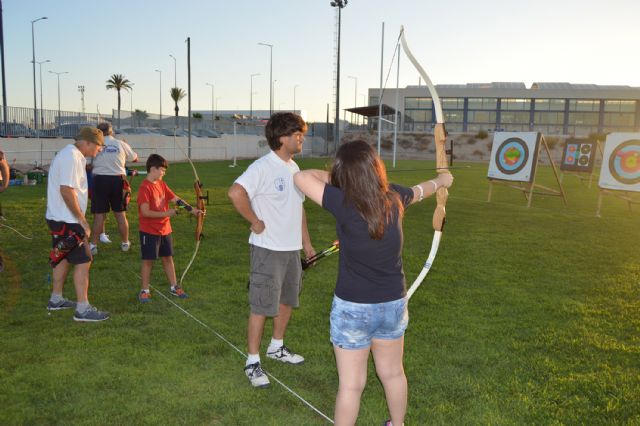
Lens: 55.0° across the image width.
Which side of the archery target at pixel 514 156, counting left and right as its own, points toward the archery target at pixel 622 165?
left

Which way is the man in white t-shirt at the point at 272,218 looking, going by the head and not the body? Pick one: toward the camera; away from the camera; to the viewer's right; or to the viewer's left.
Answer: to the viewer's right

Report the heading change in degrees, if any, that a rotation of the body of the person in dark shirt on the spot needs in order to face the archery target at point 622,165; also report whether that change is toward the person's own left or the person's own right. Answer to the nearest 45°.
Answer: approximately 45° to the person's own right

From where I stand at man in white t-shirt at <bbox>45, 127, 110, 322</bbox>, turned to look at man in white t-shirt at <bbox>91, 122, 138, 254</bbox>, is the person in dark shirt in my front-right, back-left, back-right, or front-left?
back-right

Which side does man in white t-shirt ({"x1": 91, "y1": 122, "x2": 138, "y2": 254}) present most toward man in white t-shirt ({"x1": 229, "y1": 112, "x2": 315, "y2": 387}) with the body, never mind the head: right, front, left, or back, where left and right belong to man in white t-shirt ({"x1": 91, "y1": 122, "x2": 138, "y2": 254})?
back

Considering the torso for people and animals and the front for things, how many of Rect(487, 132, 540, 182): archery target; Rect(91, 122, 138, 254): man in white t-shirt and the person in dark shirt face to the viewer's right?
0

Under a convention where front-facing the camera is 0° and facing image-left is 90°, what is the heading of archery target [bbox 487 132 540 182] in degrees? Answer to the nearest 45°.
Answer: approximately 45°

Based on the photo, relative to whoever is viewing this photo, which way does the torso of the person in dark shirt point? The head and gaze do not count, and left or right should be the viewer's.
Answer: facing away from the viewer

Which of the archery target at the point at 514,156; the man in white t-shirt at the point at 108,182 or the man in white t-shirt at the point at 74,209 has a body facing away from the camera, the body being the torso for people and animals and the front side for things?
the man in white t-shirt at the point at 108,182

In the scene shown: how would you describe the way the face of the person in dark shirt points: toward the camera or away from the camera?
away from the camera

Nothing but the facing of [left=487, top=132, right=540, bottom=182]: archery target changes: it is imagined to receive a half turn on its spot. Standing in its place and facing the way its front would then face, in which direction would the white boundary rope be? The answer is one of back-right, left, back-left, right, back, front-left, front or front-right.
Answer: back-right

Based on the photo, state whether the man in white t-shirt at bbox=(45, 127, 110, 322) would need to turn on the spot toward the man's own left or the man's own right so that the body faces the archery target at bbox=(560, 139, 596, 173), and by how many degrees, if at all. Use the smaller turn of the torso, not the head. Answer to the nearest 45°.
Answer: approximately 45° to the man's own left

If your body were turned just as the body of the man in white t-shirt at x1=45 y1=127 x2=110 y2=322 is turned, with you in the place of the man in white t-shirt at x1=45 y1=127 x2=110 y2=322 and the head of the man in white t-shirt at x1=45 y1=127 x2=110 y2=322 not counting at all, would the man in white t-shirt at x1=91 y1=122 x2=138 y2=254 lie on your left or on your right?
on your left

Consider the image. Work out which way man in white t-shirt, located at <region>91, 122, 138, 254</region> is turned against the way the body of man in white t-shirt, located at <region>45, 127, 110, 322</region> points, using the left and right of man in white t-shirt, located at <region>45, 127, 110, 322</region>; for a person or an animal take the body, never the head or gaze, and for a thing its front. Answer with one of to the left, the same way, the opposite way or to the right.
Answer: to the left

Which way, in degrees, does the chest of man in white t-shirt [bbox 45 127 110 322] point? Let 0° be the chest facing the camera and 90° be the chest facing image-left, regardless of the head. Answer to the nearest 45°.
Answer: approximately 270°

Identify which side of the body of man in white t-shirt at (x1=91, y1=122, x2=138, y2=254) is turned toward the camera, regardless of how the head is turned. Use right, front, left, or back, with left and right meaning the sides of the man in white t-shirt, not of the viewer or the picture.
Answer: back

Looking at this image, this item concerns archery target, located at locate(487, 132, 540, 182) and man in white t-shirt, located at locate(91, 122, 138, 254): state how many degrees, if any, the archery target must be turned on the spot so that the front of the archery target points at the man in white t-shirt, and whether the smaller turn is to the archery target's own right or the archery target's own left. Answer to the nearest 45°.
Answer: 0° — it already faces them
